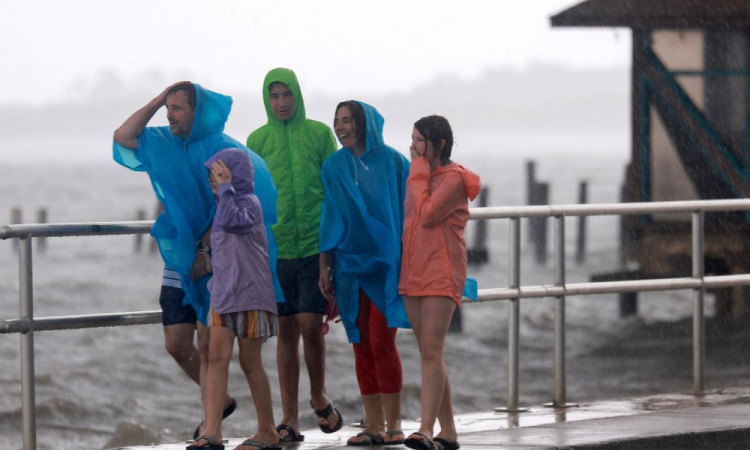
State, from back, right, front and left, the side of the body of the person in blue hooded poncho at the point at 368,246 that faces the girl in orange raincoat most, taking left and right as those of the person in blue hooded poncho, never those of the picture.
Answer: left

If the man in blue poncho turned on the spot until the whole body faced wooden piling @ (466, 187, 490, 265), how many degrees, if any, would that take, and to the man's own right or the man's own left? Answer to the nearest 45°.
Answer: approximately 135° to the man's own right

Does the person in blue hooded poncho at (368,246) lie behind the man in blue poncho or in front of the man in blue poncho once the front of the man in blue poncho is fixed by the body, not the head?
behind

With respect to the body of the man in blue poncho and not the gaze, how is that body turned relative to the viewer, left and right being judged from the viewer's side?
facing the viewer and to the left of the viewer

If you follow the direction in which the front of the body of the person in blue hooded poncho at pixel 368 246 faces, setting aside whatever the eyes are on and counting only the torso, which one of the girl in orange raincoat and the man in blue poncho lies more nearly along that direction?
the man in blue poncho

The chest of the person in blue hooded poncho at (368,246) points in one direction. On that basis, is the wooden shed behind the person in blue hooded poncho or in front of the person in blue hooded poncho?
behind

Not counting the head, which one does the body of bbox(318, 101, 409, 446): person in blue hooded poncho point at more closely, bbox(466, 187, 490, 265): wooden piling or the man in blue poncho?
the man in blue poncho

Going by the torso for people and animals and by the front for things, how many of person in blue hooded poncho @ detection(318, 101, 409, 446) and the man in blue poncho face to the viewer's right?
0

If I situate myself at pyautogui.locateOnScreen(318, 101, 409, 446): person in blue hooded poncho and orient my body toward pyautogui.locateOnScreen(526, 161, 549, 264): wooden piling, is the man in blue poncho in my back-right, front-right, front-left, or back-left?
back-left

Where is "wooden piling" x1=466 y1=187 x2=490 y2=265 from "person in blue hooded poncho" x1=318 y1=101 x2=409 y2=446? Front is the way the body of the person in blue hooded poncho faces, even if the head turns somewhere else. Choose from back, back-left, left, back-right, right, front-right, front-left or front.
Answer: back-right
